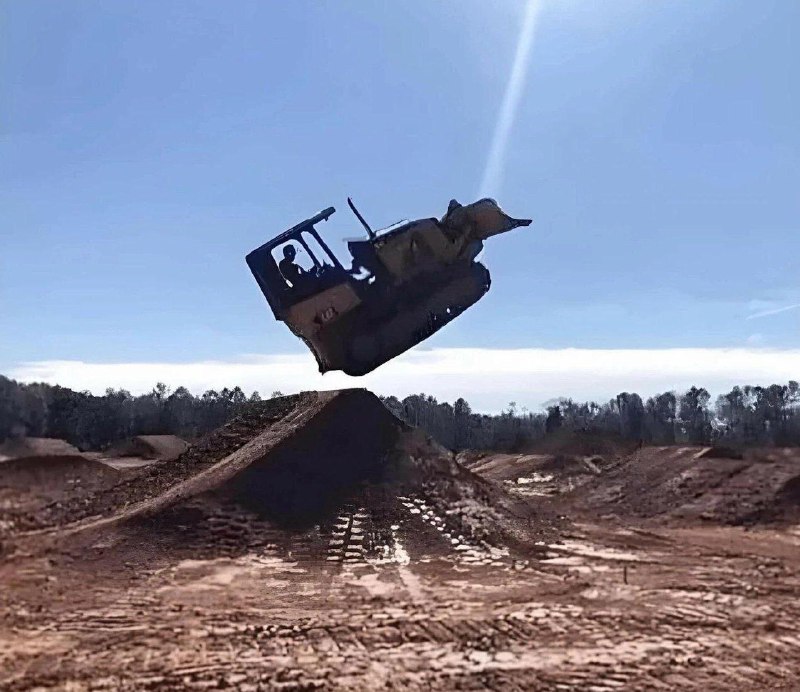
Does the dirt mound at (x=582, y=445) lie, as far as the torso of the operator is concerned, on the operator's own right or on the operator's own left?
on the operator's own left

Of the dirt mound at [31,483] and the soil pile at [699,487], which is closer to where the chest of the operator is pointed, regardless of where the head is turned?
the soil pile

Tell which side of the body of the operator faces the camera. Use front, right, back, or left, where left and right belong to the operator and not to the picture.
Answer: right
